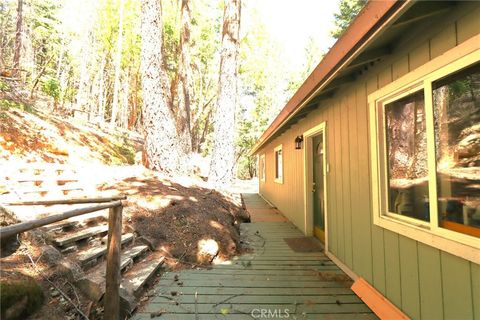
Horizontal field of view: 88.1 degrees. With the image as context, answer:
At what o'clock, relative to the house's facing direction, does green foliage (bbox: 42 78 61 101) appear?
The green foliage is roughly at 2 o'clock from the house.

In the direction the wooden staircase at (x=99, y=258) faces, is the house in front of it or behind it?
in front

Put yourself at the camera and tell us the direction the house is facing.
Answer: facing the viewer and to the left of the viewer

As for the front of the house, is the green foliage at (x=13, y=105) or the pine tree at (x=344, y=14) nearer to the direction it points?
the green foliage

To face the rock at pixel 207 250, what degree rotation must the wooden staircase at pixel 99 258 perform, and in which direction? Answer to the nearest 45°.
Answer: approximately 45° to its left

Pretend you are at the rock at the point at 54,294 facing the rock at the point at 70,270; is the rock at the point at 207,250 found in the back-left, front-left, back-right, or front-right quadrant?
front-right

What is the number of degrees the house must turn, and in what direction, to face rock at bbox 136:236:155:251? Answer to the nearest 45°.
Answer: approximately 45° to its right

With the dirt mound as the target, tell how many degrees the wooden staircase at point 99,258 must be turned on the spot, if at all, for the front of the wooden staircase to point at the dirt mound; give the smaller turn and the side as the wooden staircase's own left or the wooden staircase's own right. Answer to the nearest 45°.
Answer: approximately 90° to the wooden staircase's own left

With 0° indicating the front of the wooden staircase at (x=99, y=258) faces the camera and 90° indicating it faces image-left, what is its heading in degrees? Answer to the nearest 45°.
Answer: approximately 315°

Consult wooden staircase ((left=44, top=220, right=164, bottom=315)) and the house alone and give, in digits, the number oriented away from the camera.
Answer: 0
